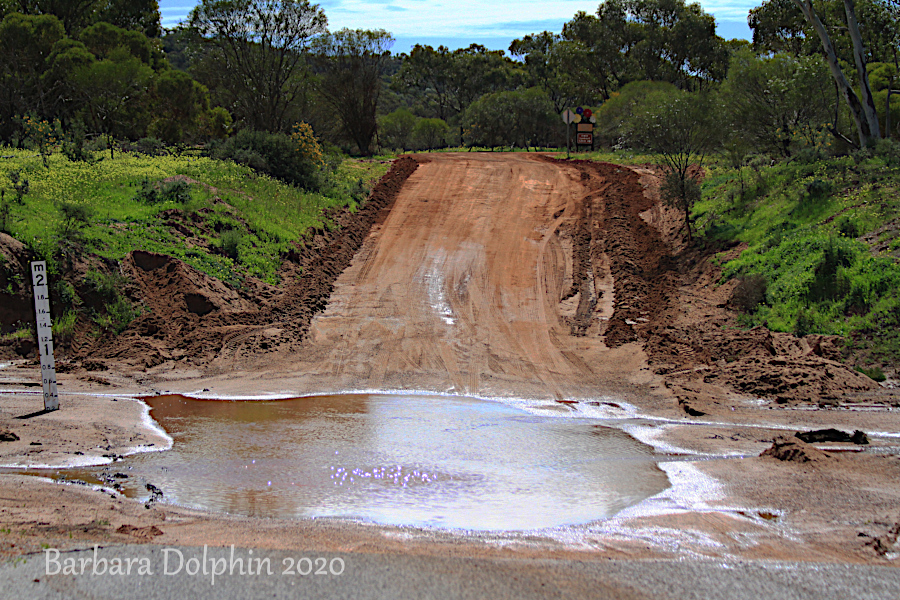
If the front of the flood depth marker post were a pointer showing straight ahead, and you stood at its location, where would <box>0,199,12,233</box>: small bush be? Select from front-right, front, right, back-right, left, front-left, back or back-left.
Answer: back

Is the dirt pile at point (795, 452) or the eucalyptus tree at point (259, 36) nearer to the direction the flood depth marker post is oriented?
the dirt pile

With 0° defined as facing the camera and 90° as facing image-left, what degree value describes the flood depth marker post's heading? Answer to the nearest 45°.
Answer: approximately 0°

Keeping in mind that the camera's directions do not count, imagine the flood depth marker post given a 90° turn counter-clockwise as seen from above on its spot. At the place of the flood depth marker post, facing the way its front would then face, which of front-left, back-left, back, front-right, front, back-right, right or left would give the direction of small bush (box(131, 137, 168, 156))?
left

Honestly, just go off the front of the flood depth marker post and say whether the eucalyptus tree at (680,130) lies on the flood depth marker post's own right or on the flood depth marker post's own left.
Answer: on the flood depth marker post's own left

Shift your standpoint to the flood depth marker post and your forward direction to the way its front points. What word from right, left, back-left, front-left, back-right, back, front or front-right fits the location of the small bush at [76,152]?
back

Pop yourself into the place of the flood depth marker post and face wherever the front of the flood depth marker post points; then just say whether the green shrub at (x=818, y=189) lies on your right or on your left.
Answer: on your left

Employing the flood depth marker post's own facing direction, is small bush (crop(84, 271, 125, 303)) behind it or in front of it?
behind

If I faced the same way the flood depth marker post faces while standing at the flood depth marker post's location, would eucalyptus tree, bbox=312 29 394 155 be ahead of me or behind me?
behind

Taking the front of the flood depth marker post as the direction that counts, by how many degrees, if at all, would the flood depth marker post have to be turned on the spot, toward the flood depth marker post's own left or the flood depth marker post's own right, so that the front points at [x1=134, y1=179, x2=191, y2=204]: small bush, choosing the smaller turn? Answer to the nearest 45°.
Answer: approximately 180°
